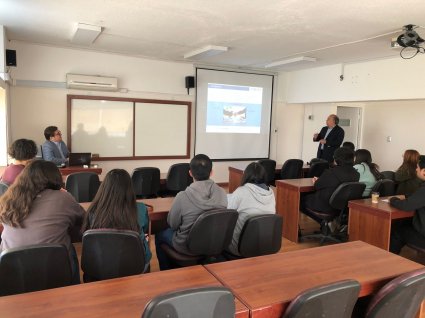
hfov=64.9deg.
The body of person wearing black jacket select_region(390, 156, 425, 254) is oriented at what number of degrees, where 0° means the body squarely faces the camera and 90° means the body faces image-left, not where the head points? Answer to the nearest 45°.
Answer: approximately 90°

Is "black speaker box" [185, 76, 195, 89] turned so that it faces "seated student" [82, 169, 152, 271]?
yes

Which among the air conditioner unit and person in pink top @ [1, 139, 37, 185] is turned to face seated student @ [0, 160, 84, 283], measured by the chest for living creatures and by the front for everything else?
the air conditioner unit

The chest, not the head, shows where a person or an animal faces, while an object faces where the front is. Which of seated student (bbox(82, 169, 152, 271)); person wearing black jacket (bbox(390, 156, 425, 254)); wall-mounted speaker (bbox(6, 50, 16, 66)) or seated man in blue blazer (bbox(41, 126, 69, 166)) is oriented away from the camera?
seated student (bbox(82, 169, 152, 271))

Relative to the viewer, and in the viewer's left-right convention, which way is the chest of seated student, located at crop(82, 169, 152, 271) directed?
facing away from the viewer

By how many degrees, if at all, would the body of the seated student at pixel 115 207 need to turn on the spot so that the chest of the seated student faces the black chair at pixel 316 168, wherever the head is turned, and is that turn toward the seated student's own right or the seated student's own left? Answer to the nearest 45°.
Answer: approximately 45° to the seated student's own right

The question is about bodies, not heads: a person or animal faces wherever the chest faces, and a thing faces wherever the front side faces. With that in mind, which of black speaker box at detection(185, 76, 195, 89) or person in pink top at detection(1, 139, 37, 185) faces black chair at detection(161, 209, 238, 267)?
the black speaker box

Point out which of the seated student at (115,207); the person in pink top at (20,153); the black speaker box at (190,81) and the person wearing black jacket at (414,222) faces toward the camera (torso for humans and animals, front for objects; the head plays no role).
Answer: the black speaker box

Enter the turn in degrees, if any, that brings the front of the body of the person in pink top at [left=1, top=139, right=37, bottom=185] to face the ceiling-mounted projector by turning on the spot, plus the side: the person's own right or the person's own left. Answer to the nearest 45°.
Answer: approximately 45° to the person's own right

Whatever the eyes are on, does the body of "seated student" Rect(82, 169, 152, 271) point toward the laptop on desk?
yes

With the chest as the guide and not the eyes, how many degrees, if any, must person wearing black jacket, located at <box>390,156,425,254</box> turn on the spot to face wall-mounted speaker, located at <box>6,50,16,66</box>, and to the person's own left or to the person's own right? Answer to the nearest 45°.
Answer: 0° — they already face it

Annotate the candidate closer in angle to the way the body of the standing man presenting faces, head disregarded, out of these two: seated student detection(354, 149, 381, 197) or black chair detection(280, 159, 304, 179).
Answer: the black chair

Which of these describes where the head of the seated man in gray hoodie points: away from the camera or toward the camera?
away from the camera

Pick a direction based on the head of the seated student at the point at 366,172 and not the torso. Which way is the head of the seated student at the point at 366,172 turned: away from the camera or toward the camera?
away from the camera
